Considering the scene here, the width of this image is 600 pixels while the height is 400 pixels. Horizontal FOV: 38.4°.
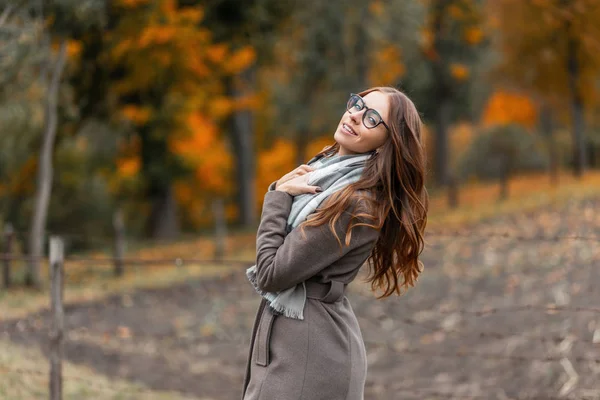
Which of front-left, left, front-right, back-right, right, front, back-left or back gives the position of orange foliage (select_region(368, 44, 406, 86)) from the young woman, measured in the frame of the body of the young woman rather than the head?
back-right

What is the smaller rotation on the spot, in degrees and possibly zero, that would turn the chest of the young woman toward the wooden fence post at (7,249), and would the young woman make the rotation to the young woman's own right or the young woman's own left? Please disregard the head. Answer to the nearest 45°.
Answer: approximately 90° to the young woman's own right

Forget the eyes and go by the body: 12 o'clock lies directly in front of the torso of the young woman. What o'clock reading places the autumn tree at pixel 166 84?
The autumn tree is roughly at 4 o'clock from the young woman.

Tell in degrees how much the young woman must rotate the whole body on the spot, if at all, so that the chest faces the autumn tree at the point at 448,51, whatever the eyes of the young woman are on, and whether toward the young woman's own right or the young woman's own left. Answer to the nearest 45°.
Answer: approximately 135° to the young woman's own right

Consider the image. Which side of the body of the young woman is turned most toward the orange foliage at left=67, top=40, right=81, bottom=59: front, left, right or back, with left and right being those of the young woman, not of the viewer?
right

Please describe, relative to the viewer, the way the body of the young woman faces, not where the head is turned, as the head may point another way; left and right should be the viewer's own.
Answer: facing the viewer and to the left of the viewer

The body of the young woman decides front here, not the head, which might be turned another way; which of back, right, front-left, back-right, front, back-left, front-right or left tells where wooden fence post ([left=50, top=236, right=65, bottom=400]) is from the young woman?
right

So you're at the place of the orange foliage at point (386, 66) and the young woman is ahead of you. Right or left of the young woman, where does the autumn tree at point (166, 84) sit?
right

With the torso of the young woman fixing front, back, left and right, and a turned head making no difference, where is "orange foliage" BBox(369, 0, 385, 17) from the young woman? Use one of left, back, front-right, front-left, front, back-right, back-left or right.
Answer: back-right
